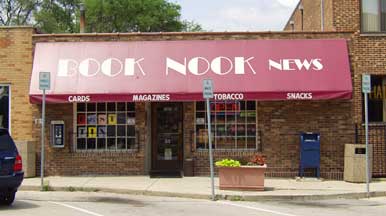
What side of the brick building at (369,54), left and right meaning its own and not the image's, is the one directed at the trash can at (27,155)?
right

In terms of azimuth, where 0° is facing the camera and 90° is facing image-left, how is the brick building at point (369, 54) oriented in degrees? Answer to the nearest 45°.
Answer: approximately 0°

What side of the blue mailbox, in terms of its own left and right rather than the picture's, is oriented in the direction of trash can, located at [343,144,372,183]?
left

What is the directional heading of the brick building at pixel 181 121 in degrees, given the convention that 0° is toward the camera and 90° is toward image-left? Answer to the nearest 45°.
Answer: approximately 0°
